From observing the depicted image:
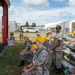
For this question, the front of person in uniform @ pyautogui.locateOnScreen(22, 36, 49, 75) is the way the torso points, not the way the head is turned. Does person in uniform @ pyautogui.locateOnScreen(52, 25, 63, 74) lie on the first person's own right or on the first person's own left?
on the first person's own right
